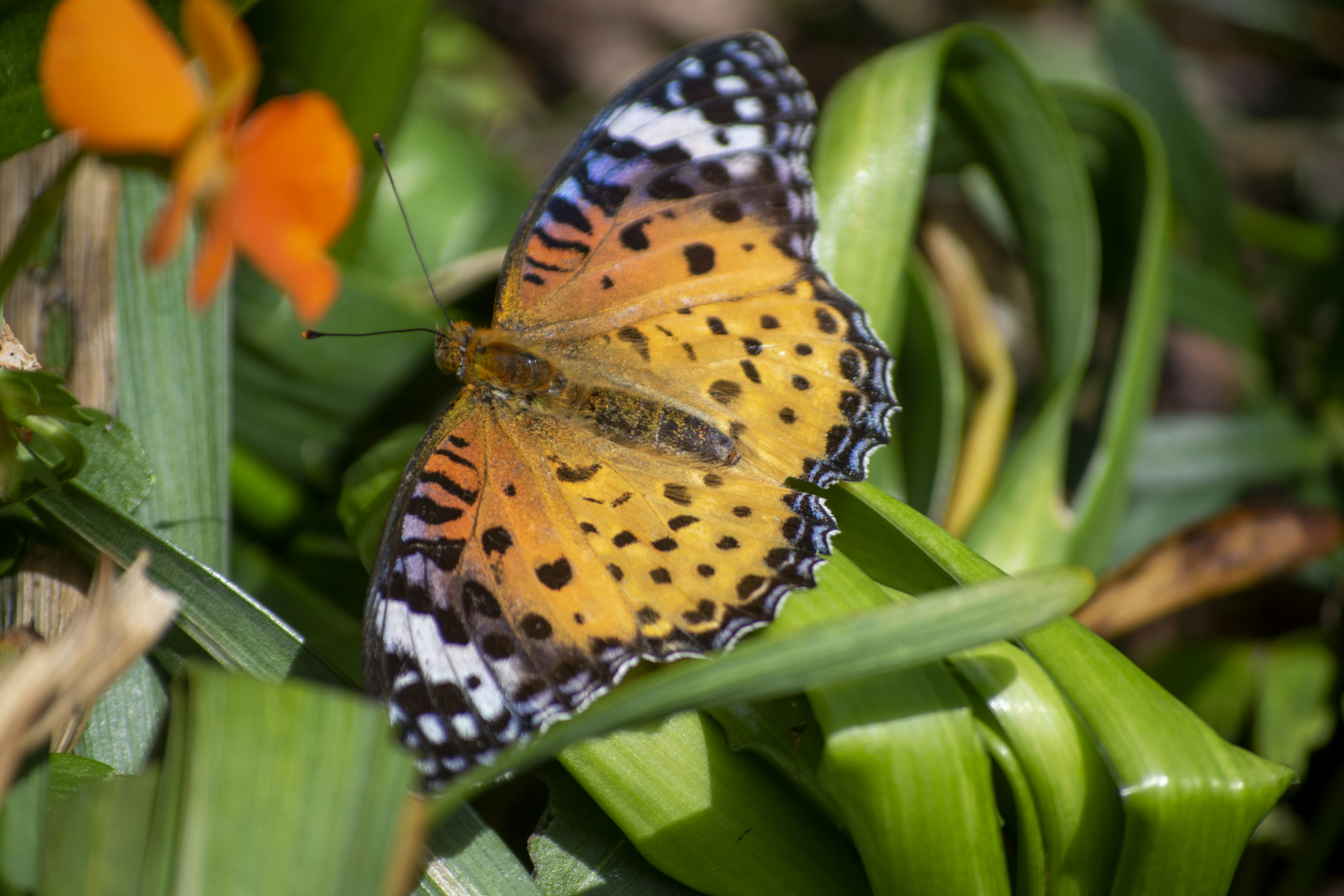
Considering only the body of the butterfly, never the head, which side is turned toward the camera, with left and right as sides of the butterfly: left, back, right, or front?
left

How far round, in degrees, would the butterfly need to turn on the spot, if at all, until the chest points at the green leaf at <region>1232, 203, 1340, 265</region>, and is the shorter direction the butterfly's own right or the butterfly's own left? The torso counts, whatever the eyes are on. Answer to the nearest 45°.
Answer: approximately 135° to the butterfly's own right

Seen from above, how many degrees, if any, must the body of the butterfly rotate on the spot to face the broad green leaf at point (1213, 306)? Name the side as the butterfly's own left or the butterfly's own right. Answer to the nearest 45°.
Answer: approximately 135° to the butterfly's own right
